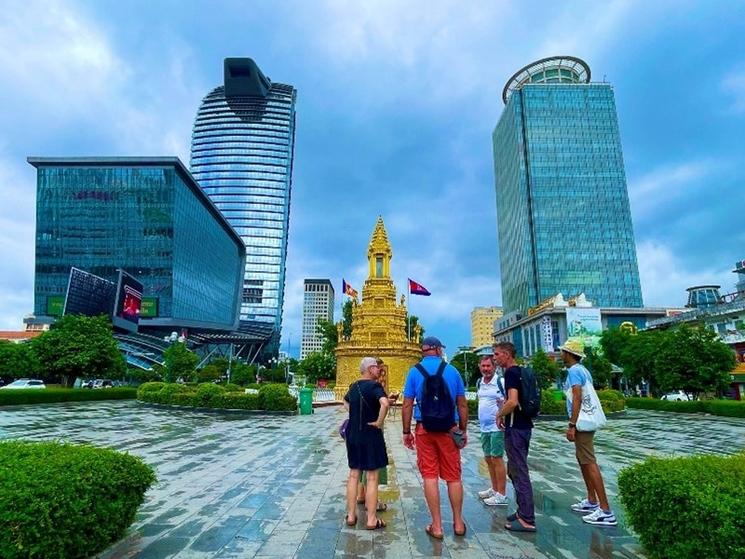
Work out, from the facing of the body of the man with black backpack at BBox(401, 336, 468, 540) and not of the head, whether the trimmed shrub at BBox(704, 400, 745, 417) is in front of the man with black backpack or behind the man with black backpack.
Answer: in front

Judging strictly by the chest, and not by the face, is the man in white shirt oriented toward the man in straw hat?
no

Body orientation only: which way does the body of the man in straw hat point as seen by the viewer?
to the viewer's left

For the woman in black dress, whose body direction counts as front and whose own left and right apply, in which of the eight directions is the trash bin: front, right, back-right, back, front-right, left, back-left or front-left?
front-left

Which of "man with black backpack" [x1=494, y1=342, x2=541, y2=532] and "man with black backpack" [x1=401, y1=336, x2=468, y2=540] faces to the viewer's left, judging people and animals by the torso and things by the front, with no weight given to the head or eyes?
"man with black backpack" [x1=494, y1=342, x2=541, y2=532]

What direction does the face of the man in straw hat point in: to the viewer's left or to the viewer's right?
to the viewer's left

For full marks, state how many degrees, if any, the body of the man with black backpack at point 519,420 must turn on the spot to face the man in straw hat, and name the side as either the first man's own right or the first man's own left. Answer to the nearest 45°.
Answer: approximately 135° to the first man's own right

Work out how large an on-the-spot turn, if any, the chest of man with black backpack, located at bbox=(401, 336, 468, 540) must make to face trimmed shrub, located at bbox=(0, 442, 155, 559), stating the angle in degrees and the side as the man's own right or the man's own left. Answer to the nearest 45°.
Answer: approximately 135° to the man's own left

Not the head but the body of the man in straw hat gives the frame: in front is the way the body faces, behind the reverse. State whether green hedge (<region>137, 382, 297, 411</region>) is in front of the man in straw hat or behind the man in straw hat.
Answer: in front

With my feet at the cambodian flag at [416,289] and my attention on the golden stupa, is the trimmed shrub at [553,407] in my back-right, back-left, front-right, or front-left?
back-left

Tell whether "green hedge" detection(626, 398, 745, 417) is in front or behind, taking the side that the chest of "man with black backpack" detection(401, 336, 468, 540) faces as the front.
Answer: in front

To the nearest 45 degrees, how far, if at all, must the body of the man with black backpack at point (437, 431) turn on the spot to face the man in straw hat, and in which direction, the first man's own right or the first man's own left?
approximately 45° to the first man's own right

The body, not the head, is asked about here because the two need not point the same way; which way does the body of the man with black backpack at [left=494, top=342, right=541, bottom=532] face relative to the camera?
to the viewer's left

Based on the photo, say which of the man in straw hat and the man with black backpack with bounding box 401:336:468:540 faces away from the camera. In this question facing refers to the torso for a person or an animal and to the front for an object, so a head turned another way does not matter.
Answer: the man with black backpack

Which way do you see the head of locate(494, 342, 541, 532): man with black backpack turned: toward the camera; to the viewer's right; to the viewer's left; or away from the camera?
to the viewer's left

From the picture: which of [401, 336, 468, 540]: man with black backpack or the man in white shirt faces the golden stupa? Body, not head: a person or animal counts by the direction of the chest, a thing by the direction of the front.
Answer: the man with black backpack

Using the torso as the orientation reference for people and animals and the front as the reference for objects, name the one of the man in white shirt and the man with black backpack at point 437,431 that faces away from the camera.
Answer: the man with black backpack

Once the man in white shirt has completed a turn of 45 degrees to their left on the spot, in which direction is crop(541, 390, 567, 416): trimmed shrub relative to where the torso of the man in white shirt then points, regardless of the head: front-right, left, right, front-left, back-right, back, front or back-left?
back

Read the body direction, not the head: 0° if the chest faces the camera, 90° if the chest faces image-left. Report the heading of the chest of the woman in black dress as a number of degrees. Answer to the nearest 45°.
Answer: approximately 225°

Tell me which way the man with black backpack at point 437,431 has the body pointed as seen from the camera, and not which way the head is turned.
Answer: away from the camera

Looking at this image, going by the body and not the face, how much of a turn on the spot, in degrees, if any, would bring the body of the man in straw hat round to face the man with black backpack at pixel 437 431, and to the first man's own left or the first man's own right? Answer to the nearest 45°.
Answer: approximately 45° to the first man's own left
